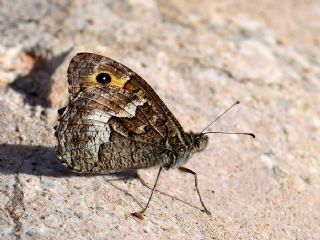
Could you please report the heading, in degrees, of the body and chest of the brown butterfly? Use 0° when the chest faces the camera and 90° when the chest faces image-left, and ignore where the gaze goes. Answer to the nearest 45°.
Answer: approximately 270°
